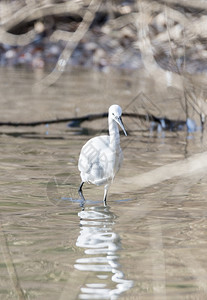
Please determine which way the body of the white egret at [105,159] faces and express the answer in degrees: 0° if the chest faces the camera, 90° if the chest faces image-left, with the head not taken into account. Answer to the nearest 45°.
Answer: approximately 315°

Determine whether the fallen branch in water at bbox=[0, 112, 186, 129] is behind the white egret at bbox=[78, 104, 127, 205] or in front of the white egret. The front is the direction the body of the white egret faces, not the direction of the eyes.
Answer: behind
